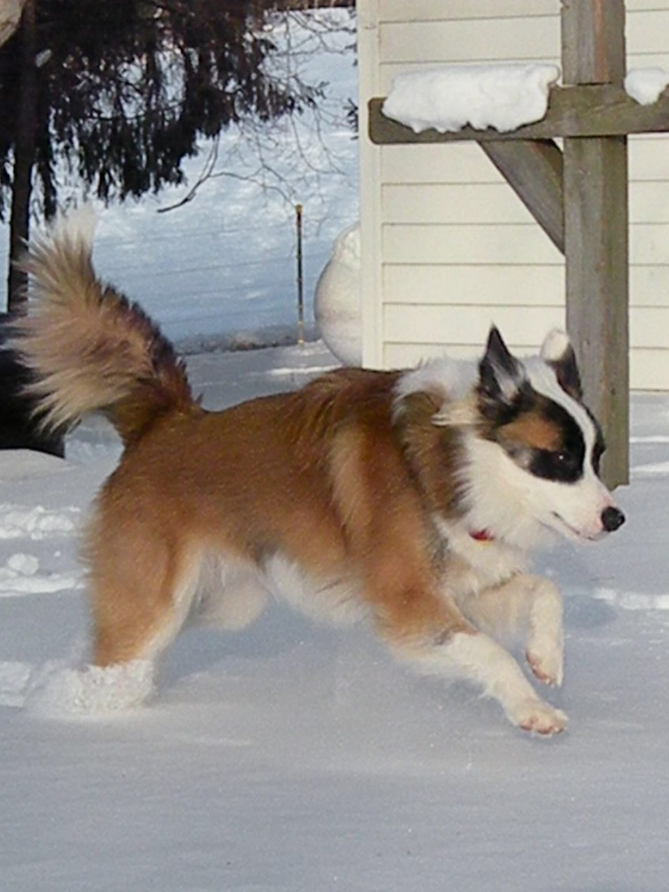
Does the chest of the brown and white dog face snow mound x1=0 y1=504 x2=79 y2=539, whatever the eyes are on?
no

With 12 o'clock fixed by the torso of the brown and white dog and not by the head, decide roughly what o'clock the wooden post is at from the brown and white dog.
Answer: The wooden post is roughly at 10 o'clock from the brown and white dog.

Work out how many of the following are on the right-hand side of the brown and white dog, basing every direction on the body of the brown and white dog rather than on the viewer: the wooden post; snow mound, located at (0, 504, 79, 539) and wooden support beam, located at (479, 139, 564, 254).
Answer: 0

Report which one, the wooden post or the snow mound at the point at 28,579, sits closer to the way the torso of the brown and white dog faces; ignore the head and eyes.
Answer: the wooden post

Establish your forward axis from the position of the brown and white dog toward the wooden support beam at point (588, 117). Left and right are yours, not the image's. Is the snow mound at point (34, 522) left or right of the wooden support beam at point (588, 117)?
left

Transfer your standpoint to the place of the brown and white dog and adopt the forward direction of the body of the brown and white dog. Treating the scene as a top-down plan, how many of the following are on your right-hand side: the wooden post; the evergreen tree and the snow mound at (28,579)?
0

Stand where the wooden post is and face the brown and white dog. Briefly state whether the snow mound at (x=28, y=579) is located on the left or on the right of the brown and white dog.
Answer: right

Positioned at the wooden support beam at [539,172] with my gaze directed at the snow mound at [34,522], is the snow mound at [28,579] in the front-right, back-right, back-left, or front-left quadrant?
front-left

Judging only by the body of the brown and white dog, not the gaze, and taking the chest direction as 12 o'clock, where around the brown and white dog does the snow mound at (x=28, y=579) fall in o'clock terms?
The snow mound is roughly at 8 o'clock from the brown and white dog.

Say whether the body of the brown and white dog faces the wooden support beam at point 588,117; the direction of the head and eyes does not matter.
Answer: no

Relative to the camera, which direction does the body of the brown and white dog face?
to the viewer's right

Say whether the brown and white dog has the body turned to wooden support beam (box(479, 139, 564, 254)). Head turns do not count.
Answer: no

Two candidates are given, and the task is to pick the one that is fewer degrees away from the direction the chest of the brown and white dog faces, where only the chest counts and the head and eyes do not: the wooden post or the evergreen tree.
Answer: the wooden post

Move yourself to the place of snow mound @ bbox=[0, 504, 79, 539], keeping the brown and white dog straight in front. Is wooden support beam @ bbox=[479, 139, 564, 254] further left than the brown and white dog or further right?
left
